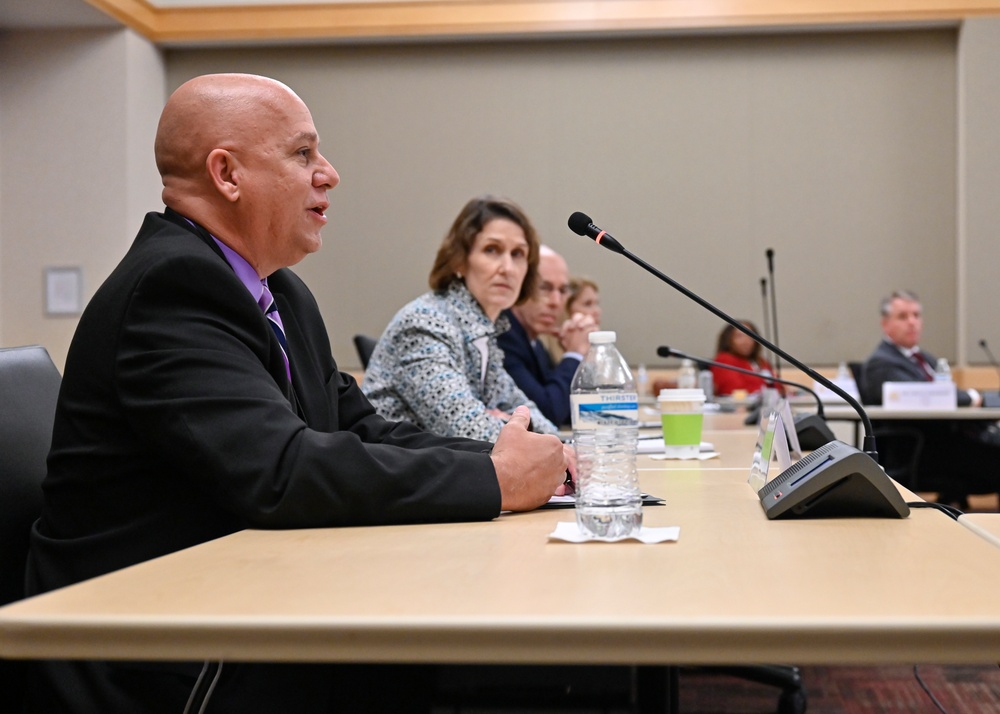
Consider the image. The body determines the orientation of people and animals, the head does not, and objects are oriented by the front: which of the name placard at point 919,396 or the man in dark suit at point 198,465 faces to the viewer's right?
the man in dark suit

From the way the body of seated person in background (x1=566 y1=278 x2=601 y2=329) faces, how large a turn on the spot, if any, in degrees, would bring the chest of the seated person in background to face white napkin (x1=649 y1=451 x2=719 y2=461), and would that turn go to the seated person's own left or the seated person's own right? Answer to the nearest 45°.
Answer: approximately 45° to the seated person's own right

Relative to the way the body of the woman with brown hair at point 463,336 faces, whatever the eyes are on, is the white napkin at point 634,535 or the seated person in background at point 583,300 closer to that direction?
the white napkin

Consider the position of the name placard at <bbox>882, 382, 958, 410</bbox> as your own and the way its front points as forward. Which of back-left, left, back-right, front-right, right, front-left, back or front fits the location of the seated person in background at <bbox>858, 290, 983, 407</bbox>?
back

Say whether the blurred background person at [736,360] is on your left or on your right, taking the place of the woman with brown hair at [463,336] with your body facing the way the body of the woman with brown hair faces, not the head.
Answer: on your left

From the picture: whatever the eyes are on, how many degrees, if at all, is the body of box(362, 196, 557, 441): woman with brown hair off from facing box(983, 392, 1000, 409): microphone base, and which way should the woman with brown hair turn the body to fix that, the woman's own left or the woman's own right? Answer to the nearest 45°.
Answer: approximately 90° to the woman's own left

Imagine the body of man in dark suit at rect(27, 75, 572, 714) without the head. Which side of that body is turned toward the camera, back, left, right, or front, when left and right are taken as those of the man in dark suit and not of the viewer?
right

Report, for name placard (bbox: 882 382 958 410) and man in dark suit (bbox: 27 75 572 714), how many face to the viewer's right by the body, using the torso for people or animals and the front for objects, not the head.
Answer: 1

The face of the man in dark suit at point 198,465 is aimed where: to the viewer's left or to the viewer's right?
to the viewer's right

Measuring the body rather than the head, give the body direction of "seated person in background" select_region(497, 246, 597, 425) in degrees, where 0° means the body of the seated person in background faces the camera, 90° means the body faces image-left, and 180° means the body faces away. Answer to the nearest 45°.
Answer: approximately 315°

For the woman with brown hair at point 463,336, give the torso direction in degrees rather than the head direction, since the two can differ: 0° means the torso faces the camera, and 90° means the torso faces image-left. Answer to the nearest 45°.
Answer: approximately 315°
